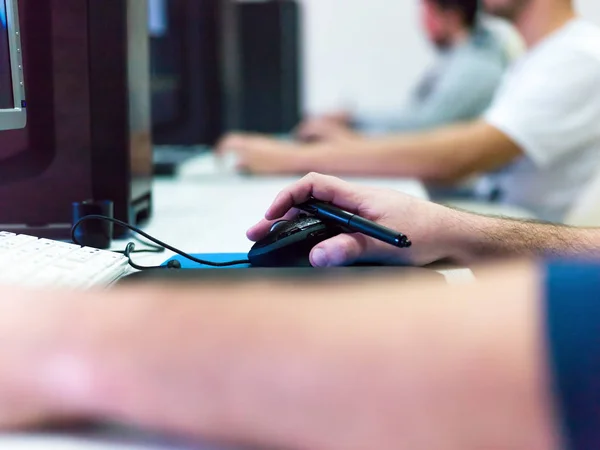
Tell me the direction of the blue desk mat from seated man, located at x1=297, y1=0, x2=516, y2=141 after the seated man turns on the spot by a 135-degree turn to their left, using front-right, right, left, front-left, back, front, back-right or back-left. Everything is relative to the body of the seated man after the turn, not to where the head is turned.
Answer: front-right

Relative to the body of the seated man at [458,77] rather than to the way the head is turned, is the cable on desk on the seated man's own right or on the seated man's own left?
on the seated man's own left

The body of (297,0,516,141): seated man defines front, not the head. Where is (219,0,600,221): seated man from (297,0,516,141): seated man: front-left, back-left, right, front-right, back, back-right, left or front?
left

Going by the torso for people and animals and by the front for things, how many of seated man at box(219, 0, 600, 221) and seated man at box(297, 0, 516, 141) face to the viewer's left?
2

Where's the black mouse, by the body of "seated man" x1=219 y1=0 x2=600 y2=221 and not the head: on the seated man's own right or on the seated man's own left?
on the seated man's own left

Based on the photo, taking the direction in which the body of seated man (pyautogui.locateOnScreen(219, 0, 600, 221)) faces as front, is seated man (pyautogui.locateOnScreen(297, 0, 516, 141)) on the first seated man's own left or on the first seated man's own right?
on the first seated man's own right

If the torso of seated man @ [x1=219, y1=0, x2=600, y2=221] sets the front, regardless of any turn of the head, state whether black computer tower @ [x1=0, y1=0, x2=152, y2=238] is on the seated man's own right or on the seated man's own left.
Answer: on the seated man's own left

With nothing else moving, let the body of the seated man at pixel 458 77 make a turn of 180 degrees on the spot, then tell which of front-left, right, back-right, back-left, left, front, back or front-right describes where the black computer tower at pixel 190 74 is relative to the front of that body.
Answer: back-right

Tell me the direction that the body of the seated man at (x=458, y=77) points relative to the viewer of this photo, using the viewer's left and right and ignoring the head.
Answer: facing to the left of the viewer

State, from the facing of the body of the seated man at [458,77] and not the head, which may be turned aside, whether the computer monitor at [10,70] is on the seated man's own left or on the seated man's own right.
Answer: on the seated man's own left

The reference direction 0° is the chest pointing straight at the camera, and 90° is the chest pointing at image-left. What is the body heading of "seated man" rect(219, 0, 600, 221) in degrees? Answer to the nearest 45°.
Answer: approximately 90°
